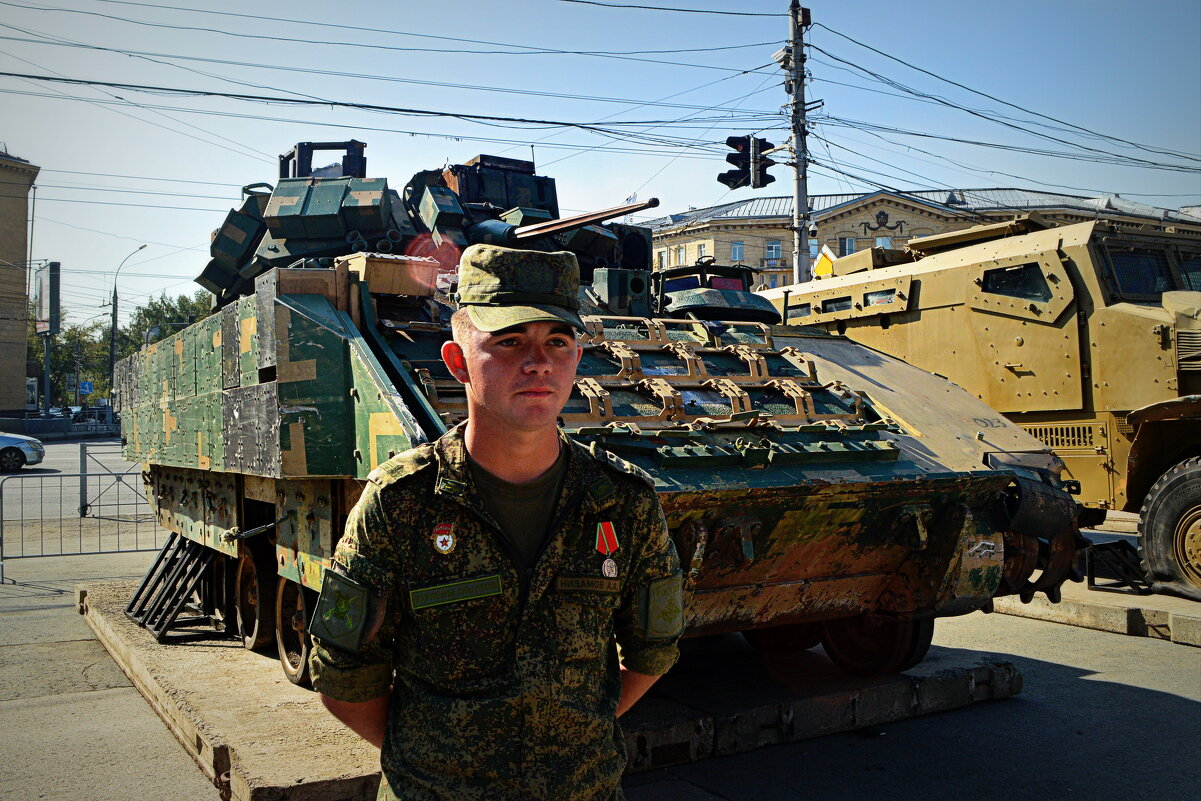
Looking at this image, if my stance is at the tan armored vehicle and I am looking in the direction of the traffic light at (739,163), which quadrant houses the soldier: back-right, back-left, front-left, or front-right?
back-left

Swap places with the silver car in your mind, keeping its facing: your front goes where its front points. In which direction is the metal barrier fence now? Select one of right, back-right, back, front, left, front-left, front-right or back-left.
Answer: right

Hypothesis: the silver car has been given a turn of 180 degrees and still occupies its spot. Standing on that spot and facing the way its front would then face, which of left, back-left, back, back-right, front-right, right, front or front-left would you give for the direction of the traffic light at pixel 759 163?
back-left

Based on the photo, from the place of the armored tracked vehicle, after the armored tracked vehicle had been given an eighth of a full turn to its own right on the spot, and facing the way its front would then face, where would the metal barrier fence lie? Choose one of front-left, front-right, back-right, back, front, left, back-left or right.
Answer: back-right

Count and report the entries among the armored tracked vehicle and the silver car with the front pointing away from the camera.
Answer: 0

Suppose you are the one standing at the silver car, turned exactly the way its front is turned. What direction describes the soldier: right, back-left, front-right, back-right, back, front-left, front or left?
right

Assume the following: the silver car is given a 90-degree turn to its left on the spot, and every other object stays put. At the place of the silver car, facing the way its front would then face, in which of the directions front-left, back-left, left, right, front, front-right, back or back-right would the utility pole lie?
back-right

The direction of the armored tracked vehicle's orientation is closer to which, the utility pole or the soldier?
the soldier

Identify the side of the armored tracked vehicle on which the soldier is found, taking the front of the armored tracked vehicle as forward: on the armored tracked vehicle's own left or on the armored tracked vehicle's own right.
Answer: on the armored tracked vehicle's own right

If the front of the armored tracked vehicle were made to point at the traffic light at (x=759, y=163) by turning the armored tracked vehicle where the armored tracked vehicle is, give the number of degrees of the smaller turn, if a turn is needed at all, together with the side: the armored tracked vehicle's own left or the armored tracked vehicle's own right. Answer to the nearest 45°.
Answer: approximately 135° to the armored tracked vehicle's own left

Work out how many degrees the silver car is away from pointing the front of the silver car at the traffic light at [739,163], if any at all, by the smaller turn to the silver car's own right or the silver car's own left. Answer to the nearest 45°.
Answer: approximately 45° to the silver car's own right

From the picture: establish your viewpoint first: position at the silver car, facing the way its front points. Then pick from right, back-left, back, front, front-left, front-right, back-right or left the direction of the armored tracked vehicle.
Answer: right

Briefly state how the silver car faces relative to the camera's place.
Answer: facing to the right of the viewer

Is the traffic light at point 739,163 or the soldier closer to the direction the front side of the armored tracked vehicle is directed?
the soldier

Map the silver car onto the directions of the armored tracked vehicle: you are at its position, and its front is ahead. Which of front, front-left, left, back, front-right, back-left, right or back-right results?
back
